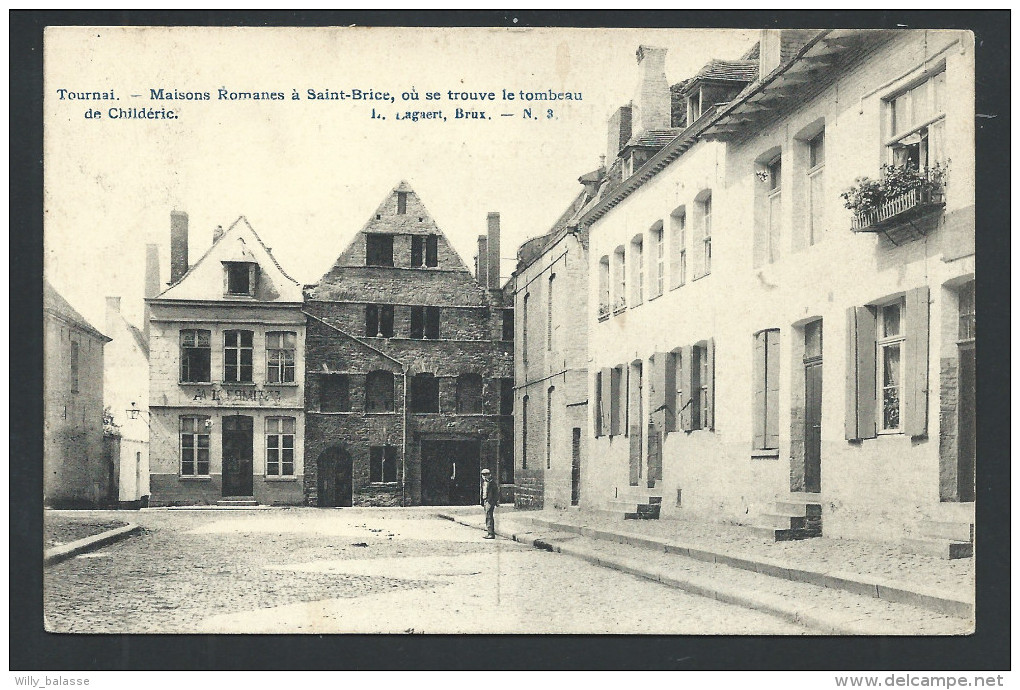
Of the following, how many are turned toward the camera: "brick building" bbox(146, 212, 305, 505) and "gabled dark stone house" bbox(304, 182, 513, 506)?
2

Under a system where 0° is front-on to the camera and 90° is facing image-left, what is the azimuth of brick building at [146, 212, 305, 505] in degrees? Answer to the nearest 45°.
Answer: approximately 0°

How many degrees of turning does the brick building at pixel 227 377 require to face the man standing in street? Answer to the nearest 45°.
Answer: approximately 90° to its left

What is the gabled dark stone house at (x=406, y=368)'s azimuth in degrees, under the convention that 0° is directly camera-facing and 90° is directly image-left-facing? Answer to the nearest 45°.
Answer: approximately 0°

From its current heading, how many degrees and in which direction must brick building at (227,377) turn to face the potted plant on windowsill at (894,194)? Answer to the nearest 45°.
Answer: approximately 45° to its left
